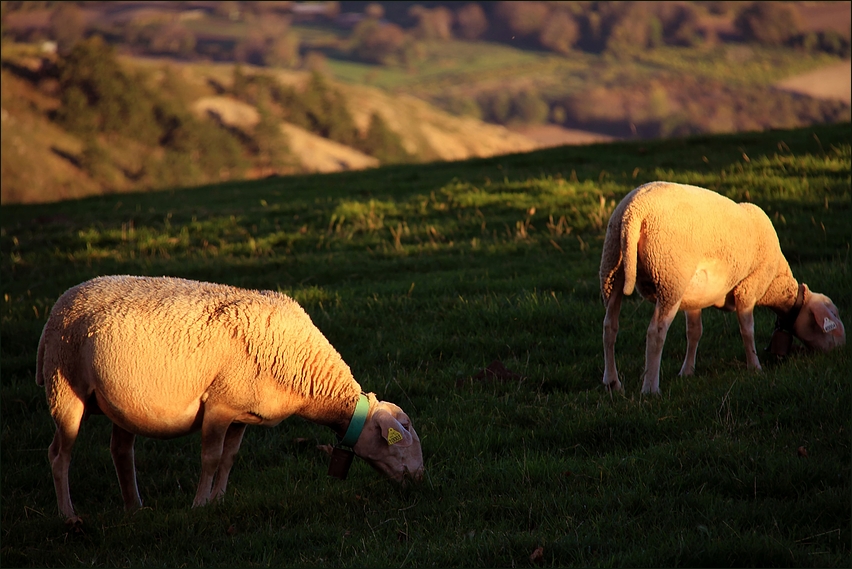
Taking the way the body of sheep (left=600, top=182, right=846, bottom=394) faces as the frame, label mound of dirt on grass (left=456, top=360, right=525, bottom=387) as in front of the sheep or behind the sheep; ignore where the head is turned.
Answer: behind

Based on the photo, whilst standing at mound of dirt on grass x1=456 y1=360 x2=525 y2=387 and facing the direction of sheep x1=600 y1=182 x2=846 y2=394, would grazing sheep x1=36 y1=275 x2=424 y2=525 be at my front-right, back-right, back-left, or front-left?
back-right

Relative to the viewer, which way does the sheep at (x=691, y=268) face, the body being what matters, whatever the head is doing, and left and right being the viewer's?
facing away from the viewer and to the right of the viewer

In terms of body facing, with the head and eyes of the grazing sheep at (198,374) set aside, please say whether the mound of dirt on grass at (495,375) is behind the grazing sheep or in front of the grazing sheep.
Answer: in front

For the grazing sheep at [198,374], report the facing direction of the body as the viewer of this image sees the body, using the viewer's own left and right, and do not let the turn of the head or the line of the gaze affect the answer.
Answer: facing to the right of the viewer

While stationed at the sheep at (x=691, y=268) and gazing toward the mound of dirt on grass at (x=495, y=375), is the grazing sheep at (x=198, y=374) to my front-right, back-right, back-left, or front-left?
front-left

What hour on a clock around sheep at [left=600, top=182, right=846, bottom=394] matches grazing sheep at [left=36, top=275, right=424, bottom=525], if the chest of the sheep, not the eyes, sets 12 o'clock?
The grazing sheep is roughly at 6 o'clock from the sheep.

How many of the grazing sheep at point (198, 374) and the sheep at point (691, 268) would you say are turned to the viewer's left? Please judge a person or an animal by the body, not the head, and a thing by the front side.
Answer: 0
